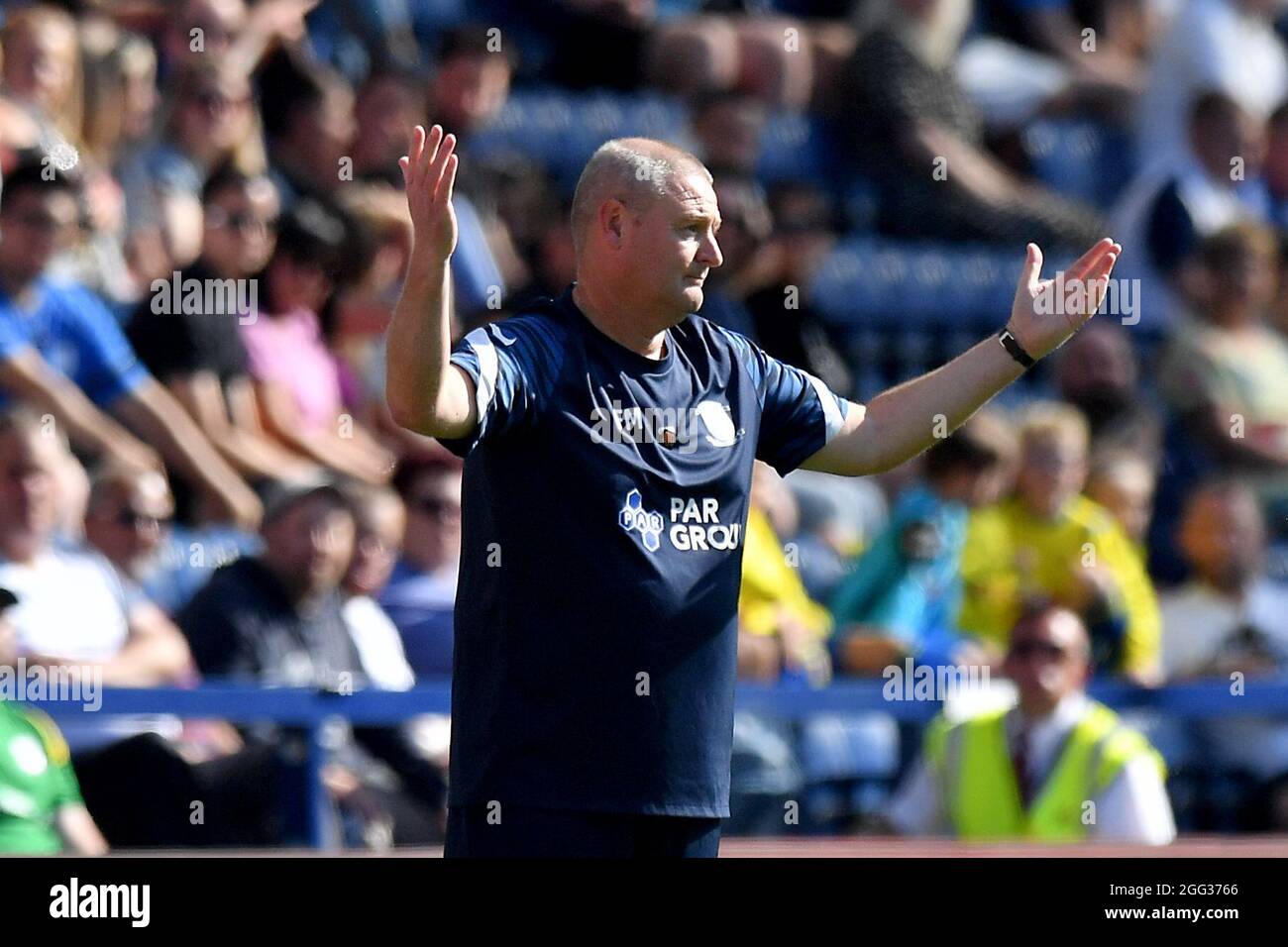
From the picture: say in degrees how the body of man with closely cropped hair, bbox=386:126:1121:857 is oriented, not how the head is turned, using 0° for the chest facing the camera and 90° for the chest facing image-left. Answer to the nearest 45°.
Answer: approximately 315°

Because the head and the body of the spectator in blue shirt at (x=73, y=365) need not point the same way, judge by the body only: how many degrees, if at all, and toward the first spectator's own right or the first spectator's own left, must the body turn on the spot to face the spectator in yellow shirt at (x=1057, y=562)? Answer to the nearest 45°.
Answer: approximately 45° to the first spectator's own left

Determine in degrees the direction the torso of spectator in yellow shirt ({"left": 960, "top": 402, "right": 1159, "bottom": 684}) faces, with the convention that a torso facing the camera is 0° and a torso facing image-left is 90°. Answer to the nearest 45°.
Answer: approximately 0°

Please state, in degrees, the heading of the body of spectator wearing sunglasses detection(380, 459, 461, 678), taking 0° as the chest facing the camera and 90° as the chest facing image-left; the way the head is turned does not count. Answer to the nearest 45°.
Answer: approximately 315°

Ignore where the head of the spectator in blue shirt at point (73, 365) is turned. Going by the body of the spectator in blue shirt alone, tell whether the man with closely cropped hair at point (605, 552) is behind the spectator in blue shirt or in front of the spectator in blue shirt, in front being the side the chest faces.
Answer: in front

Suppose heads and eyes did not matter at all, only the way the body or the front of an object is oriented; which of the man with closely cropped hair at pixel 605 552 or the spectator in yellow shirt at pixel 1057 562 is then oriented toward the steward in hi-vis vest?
the spectator in yellow shirt

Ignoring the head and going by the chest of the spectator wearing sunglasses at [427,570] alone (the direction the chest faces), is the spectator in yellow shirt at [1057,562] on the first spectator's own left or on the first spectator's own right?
on the first spectator's own left

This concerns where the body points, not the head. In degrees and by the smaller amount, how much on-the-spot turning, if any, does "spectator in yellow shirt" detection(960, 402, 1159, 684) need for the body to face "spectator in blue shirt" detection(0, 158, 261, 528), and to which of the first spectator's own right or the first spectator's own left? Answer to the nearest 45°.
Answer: approximately 45° to the first spectator's own right

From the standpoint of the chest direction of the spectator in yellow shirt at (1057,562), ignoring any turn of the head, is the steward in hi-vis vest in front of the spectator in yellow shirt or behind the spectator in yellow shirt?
in front

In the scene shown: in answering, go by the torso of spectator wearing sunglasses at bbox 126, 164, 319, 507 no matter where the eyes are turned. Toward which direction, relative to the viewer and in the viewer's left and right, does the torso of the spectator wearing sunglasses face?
facing the viewer and to the right of the viewer
